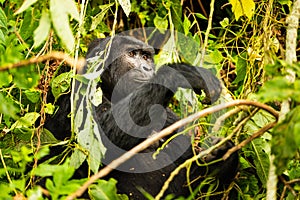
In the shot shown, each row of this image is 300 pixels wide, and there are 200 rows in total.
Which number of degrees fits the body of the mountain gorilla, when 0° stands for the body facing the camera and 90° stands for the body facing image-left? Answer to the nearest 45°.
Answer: approximately 315°

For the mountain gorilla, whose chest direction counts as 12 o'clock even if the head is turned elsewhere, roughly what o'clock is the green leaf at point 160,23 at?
The green leaf is roughly at 8 o'clock from the mountain gorilla.

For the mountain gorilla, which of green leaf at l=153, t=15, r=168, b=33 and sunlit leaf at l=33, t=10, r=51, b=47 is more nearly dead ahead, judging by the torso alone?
the sunlit leaf

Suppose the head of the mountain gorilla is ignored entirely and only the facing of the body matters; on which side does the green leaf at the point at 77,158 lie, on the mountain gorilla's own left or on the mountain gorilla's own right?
on the mountain gorilla's own right

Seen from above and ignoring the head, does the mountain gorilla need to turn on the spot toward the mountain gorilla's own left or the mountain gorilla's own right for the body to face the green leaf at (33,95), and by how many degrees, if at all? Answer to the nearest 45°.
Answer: approximately 135° to the mountain gorilla's own right
